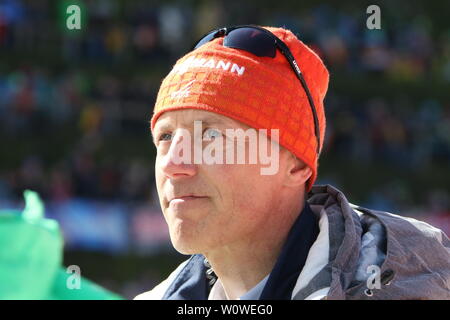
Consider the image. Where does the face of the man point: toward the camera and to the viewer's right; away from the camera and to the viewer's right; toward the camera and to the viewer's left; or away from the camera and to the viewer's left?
toward the camera and to the viewer's left

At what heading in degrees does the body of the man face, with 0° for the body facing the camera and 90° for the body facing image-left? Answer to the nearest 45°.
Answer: approximately 45°
